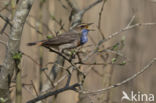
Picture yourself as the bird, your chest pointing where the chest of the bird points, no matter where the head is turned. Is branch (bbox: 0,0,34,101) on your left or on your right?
on your right

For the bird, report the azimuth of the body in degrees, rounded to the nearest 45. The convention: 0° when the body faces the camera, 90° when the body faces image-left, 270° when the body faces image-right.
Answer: approximately 270°
